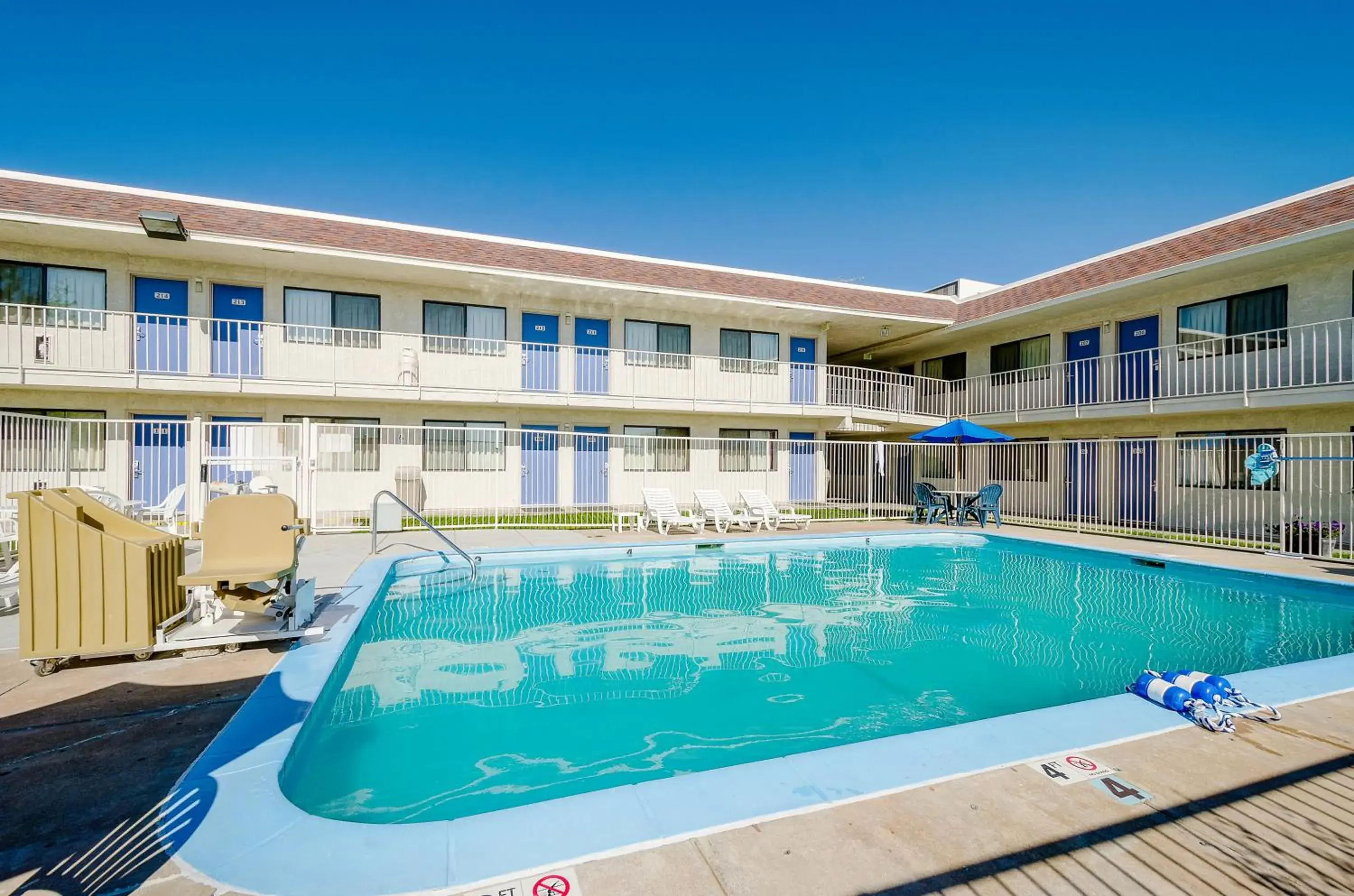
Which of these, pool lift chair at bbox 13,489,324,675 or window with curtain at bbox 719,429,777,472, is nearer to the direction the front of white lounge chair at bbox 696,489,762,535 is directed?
the pool lift chair

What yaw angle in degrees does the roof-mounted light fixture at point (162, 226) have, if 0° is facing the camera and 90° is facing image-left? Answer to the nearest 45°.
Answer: approximately 0°

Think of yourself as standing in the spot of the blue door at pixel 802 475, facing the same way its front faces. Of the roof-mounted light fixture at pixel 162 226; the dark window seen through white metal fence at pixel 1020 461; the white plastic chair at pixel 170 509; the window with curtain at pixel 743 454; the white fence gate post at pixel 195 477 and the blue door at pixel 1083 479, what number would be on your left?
2

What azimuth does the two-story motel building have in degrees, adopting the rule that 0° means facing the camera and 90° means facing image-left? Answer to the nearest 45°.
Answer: approximately 0°

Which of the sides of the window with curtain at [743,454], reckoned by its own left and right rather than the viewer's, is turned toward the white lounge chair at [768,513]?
front

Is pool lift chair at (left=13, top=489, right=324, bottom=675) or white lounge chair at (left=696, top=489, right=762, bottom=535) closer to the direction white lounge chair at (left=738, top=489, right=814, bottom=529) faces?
the pool lift chair

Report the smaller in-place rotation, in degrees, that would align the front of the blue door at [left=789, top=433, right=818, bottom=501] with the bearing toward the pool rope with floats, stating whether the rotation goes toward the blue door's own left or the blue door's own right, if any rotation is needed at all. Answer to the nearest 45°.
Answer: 0° — it already faces it

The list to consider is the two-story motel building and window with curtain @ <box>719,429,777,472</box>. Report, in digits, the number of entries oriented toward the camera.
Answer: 2

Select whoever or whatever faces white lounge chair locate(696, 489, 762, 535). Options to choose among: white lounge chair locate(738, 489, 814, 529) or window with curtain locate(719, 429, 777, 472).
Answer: the window with curtain
